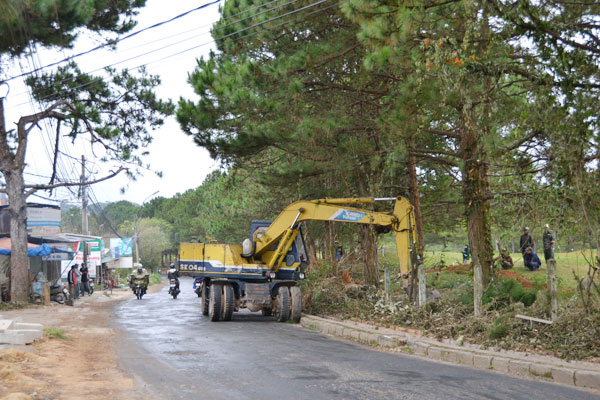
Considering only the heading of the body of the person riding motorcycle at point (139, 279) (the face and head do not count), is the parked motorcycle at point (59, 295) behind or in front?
in front

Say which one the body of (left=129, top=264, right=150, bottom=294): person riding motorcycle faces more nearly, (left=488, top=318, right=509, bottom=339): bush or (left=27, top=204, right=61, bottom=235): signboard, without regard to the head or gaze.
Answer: the bush

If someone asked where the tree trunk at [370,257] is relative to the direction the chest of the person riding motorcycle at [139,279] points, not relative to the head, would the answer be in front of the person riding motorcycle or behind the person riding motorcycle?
in front

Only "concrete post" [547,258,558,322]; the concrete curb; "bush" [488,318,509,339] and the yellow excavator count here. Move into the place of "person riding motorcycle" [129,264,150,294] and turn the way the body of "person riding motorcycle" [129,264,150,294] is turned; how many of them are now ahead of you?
4

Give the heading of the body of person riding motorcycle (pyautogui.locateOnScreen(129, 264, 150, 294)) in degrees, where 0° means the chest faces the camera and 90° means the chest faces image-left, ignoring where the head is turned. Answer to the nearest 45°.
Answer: approximately 0°

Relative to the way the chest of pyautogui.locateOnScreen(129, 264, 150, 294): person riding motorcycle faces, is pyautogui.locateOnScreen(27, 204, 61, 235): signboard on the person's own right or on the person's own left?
on the person's own right
